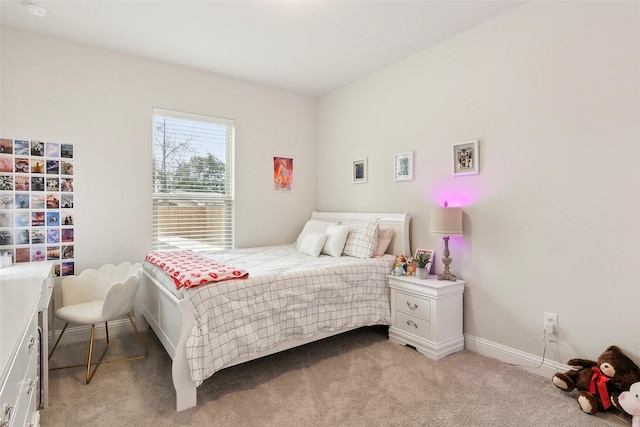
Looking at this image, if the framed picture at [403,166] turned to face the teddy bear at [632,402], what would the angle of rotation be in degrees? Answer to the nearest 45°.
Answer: approximately 90° to its left

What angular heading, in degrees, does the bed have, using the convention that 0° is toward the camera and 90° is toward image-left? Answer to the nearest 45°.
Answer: approximately 45°

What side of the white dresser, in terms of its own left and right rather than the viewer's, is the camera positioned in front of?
right

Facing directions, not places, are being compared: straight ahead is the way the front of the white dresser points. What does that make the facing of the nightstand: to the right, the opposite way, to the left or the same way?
the opposite way

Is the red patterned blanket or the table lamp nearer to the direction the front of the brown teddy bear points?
the red patterned blanket

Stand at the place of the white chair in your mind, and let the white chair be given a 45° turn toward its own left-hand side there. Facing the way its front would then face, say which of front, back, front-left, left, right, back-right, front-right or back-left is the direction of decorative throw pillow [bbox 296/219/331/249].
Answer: left

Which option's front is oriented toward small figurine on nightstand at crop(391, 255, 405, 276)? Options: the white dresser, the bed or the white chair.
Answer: the white dresser

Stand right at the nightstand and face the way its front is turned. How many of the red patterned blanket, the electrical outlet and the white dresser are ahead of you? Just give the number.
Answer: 2

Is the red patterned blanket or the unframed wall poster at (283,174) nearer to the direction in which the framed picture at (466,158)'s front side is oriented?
the red patterned blanket

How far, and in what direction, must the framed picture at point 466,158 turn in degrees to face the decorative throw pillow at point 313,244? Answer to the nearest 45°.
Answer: approximately 45° to its right

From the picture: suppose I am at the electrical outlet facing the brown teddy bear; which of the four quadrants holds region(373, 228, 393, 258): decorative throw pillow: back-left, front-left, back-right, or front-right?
back-right
